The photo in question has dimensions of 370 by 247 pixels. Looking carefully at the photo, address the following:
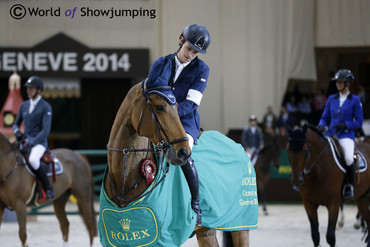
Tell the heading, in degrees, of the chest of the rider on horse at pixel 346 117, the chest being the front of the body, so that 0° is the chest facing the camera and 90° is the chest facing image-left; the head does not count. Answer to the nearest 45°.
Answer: approximately 45°

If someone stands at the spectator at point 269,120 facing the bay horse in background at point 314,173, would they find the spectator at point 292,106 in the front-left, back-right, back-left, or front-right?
back-left

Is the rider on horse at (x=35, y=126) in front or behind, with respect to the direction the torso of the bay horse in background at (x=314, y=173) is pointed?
in front

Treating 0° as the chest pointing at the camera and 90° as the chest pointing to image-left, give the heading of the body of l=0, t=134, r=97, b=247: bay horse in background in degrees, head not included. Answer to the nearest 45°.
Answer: approximately 90°
